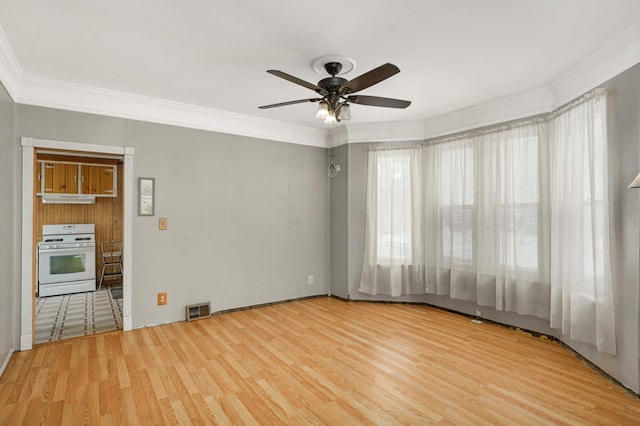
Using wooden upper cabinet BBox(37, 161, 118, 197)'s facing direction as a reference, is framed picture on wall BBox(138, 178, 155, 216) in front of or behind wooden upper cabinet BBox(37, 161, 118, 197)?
in front

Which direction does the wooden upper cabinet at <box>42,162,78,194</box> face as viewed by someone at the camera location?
facing the viewer

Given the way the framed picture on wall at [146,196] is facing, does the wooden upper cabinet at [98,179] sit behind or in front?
behind

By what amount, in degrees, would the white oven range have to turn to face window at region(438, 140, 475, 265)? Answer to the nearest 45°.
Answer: approximately 45° to its left

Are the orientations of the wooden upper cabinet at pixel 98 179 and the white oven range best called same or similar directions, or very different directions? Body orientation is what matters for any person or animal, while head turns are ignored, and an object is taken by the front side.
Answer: same or similar directions

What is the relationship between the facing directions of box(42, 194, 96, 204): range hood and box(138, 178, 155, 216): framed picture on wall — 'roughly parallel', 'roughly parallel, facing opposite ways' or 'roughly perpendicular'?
roughly parallel

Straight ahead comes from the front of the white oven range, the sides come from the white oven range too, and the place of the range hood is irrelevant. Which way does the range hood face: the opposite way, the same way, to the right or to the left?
the same way

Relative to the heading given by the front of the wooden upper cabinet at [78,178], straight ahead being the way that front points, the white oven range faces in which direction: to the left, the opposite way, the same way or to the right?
the same way

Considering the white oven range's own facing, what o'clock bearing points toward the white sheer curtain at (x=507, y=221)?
The white sheer curtain is roughly at 11 o'clock from the white oven range.

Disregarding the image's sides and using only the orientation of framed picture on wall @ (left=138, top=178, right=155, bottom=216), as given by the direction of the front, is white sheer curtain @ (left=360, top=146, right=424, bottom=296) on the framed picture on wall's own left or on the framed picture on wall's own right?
on the framed picture on wall's own left

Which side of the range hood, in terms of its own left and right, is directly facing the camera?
front

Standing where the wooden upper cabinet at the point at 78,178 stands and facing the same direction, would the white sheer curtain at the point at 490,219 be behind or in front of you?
in front

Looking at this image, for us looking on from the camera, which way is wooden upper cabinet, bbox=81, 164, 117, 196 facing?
facing the viewer
